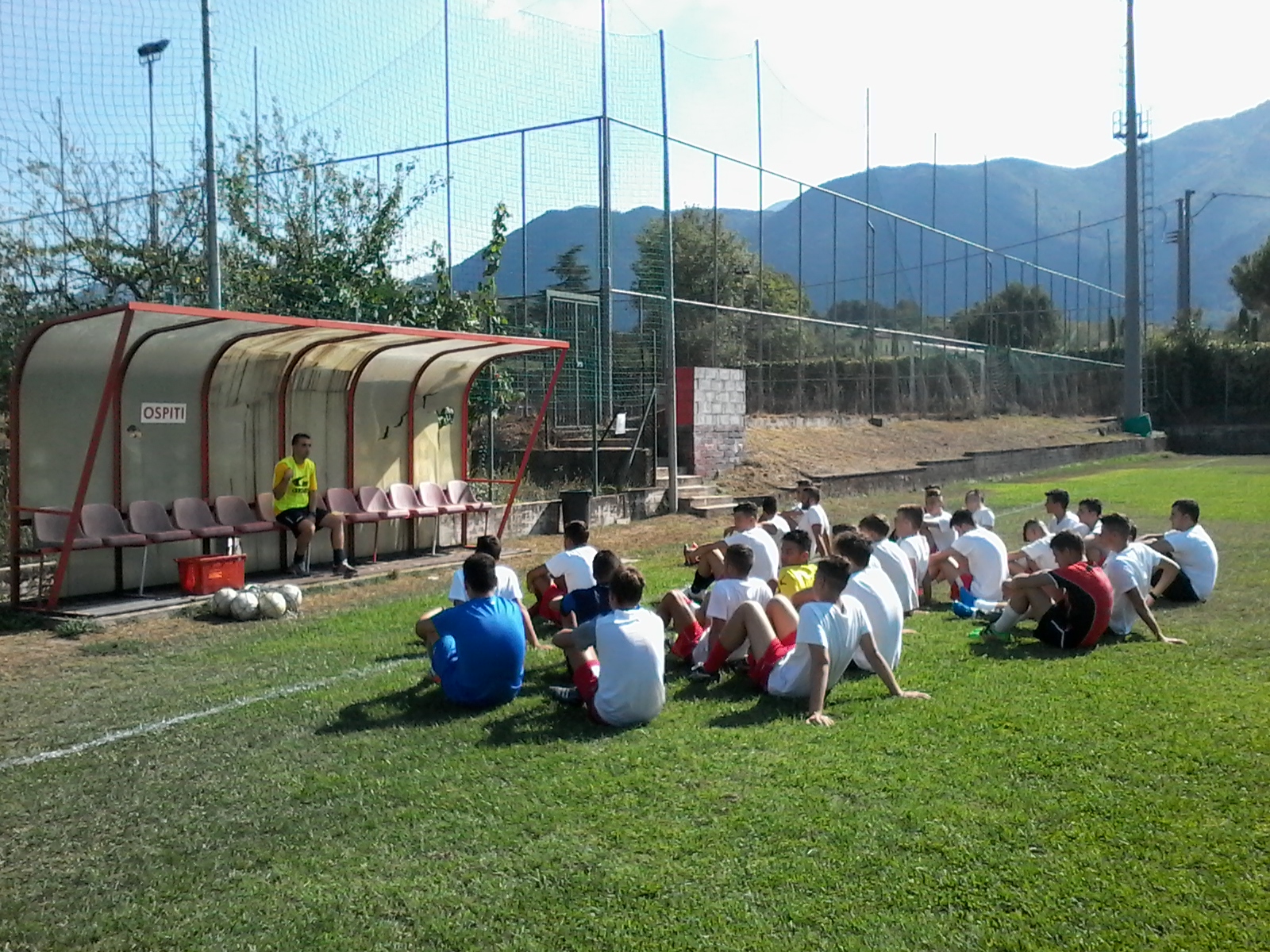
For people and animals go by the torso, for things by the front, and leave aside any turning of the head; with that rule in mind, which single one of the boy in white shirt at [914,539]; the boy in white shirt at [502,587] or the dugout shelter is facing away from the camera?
the boy in white shirt at [502,587]

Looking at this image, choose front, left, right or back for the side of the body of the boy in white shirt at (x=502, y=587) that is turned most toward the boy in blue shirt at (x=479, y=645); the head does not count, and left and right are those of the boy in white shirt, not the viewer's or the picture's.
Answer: back

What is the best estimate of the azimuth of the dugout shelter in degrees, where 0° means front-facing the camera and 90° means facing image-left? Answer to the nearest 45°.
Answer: approximately 315°

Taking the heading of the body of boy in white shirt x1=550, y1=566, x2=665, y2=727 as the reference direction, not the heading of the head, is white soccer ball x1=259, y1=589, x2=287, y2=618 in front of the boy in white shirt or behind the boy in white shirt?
in front

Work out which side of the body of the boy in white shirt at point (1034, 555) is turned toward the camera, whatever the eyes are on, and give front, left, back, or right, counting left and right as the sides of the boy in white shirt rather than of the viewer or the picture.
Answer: left

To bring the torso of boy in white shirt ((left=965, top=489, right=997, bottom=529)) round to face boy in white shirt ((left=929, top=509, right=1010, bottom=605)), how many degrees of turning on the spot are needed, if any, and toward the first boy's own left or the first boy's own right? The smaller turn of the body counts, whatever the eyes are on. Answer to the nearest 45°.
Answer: approximately 90° to the first boy's own left

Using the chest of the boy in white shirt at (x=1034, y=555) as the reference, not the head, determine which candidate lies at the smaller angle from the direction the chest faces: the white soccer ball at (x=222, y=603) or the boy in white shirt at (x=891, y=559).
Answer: the white soccer ball

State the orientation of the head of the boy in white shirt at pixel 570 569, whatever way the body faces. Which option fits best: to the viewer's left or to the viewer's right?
to the viewer's left

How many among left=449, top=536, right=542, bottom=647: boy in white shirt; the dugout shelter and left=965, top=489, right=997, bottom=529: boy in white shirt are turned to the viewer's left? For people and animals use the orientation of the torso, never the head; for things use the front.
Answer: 1

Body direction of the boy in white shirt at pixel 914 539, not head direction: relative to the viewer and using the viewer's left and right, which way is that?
facing to the left of the viewer

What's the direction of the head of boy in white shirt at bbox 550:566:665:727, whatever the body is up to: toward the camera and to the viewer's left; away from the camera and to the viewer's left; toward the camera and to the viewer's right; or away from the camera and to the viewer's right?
away from the camera and to the viewer's left

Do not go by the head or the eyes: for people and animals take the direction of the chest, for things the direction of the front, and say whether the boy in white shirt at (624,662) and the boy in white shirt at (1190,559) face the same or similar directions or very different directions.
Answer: same or similar directions

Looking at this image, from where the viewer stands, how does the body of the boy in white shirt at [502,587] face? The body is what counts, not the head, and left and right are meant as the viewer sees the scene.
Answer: facing away from the viewer

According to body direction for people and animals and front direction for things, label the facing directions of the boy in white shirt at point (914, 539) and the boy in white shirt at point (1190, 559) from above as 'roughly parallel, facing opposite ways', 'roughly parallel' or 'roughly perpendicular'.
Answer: roughly parallel

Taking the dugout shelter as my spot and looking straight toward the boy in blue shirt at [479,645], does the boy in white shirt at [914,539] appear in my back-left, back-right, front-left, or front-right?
front-left

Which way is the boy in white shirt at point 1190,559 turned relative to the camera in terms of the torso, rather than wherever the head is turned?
to the viewer's left

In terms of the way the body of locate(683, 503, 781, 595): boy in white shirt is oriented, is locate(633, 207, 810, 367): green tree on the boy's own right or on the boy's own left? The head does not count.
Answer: on the boy's own right

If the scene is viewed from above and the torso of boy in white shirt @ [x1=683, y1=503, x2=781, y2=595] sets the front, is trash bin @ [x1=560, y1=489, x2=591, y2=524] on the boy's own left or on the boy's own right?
on the boy's own right

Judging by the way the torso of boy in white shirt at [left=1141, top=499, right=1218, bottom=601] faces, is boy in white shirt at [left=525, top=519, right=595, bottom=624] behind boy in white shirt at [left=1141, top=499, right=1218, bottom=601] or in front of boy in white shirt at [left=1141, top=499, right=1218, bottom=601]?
in front

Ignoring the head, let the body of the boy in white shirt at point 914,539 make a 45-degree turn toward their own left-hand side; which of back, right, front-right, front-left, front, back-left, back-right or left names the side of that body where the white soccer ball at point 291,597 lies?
front-right
